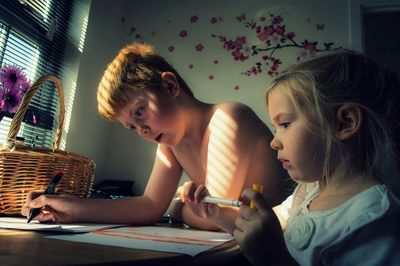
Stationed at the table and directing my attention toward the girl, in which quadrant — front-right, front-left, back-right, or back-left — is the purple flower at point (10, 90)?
back-left

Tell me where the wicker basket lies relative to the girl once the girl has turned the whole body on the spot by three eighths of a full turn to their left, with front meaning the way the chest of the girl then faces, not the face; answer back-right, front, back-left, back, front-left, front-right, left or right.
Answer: back-right

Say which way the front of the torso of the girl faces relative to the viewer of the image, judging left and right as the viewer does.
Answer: facing to the left of the viewer

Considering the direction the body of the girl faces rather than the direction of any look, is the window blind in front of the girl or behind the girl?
in front

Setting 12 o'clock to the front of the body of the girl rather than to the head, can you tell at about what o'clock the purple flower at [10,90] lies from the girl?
The purple flower is roughly at 2 o'clock from the girl.

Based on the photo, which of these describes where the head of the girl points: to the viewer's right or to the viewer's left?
to the viewer's left
